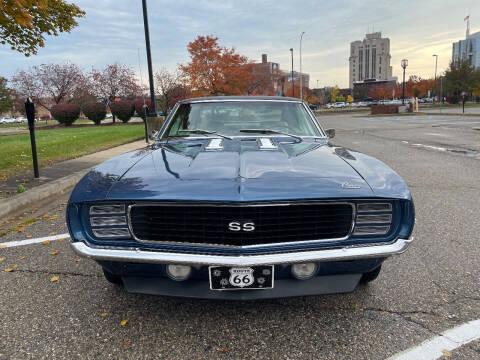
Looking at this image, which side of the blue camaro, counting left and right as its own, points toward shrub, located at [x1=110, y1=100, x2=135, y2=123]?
back

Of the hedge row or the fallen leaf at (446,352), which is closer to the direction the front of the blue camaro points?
the fallen leaf

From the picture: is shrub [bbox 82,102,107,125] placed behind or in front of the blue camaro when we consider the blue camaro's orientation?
behind

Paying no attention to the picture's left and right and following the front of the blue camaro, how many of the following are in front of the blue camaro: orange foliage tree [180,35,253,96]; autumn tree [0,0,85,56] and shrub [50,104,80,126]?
0

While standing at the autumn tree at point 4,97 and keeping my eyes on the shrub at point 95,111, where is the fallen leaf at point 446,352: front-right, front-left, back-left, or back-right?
front-right

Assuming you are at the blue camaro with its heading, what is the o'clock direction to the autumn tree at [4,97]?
The autumn tree is roughly at 5 o'clock from the blue camaro.

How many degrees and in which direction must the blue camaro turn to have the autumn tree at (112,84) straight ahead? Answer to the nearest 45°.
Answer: approximately 180°

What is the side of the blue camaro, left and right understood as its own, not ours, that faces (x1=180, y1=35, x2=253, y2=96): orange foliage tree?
back

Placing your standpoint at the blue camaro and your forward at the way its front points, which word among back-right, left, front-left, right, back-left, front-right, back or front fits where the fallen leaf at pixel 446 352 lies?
left

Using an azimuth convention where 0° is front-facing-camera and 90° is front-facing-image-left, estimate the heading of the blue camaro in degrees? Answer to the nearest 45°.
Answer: approximately 0°
